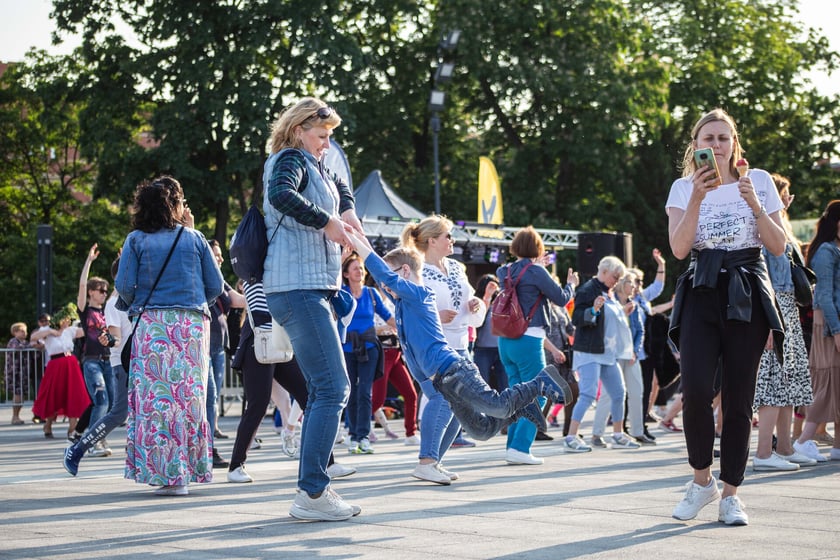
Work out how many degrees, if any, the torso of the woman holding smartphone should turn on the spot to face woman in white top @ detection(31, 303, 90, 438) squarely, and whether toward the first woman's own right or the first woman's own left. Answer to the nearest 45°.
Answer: approximately 135° to the first woman's own right

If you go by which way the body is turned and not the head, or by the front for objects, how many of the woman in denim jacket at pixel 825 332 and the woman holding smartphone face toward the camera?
1

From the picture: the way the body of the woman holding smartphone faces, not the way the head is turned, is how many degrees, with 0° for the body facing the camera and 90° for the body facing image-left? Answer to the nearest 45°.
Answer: approximately 0°

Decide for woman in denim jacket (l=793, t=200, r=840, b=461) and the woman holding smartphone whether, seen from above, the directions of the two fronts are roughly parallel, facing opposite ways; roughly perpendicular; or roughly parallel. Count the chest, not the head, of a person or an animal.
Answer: roughly perpendicular

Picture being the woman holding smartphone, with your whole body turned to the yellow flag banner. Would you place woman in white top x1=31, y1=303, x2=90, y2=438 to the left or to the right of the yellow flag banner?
left
